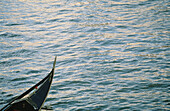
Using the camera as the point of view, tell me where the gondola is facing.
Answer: facing away from the viewer and to the right of the viewer
